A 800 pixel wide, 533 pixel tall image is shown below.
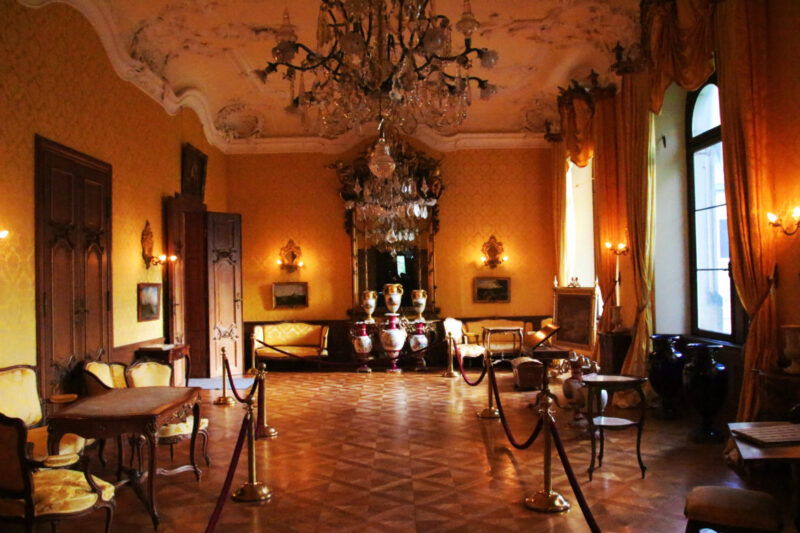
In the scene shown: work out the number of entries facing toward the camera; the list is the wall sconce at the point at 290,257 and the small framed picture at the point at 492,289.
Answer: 2

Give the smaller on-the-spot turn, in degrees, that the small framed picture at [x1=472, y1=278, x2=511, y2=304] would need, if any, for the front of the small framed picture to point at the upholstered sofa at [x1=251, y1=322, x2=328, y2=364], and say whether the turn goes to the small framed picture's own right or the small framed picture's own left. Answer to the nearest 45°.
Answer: approximately 90° to the small framed picture's own right

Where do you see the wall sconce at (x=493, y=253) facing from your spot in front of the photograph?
facing the viewer

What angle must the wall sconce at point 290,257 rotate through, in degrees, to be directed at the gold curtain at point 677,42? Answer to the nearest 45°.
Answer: approximately 45° to its left

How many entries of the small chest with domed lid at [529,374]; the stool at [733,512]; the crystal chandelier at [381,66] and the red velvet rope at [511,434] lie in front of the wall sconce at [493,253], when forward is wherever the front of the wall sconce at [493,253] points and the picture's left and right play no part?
4

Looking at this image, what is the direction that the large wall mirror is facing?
toward the camera

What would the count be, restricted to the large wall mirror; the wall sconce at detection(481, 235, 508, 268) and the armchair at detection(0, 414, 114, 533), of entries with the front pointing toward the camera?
2

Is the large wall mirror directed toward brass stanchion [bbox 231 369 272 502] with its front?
yes
